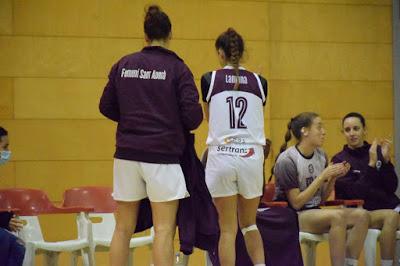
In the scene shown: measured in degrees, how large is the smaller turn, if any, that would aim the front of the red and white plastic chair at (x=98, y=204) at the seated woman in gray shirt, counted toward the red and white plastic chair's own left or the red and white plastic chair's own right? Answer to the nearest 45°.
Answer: approximately 45° to the red and white plastic chair's own left

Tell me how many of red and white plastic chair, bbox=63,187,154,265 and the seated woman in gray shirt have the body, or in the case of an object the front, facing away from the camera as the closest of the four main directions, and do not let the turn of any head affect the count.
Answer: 0

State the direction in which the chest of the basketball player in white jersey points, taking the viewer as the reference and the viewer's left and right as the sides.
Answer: facing away from the viewer

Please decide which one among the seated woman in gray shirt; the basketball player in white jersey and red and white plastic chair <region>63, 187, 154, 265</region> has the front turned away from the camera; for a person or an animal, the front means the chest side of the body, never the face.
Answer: the basketball player in white jersey

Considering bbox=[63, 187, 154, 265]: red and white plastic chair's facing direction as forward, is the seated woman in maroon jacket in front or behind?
in front

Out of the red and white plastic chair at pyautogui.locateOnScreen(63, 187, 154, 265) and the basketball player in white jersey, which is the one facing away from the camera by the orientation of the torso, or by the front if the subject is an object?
the basketball player in white jersey

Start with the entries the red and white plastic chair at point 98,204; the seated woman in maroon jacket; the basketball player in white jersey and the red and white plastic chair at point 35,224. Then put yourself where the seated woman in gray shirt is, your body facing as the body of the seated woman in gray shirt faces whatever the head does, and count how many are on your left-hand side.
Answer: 1

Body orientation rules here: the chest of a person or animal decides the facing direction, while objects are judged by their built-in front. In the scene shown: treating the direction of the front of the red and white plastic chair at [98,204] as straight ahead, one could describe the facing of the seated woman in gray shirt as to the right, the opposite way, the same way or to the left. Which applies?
the same way

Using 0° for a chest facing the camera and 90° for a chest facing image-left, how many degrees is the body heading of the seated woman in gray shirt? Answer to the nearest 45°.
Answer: approximately 315°

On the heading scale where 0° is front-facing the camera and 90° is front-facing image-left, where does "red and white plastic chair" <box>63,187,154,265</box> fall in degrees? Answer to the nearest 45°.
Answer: approximately 315°

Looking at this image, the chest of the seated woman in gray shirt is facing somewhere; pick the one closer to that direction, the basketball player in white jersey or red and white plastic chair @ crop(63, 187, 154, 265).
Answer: the basketball player in white jersey

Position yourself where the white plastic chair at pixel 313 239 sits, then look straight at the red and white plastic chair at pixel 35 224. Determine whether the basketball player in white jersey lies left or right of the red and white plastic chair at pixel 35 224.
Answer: left

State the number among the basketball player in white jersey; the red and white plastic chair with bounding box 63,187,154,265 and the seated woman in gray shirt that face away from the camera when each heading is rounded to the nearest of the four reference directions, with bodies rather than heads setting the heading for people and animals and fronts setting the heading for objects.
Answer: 1

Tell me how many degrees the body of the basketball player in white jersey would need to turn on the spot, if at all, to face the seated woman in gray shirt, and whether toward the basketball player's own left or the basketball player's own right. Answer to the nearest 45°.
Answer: approximately 45° to the basketball player's own right

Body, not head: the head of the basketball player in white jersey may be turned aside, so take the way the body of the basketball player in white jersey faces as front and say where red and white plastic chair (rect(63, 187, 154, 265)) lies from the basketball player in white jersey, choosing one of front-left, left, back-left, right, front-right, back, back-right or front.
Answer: front-left
